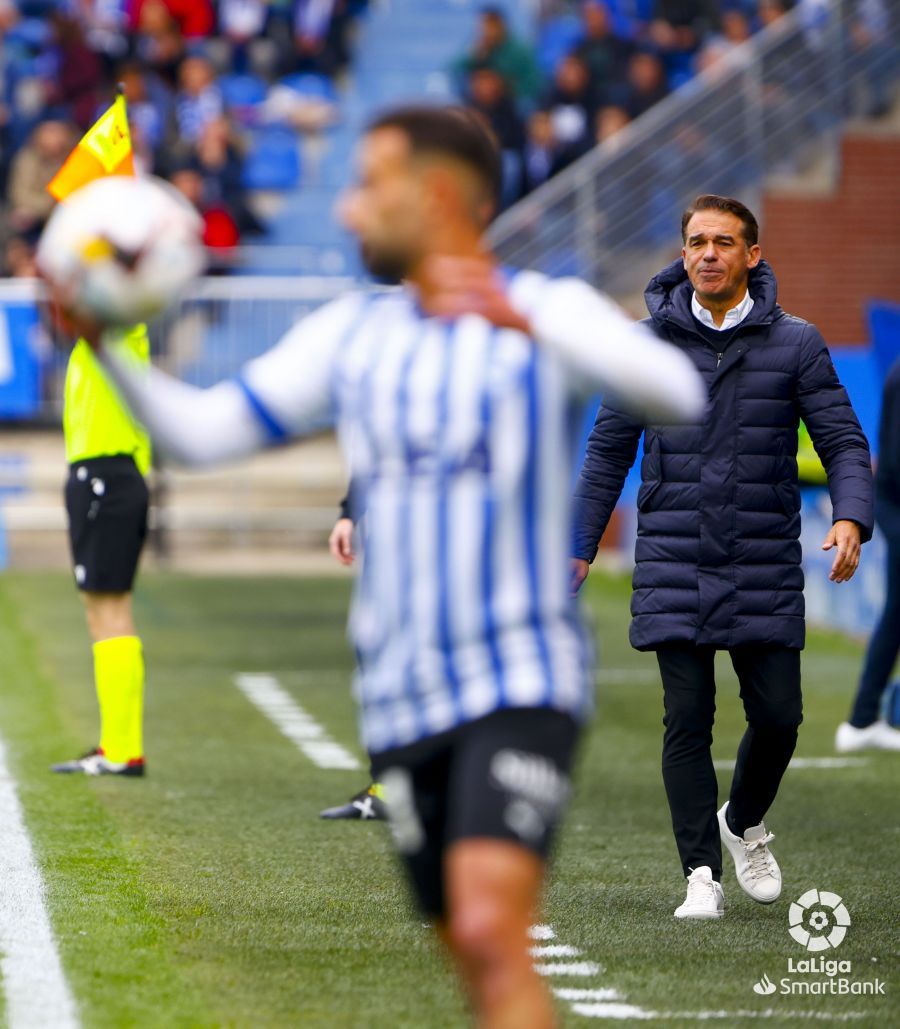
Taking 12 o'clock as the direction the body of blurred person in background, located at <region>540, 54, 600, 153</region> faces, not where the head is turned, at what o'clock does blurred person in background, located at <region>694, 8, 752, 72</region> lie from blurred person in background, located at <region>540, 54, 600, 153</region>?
blurred person in background, located at <region>694, 8, 752, 72</region> is roughly at 8 o'clock from blurred person in background, located at <region>540, 54, 600, 153</region>.

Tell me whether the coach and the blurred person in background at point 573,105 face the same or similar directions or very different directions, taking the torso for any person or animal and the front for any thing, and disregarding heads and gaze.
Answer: same or similar directions

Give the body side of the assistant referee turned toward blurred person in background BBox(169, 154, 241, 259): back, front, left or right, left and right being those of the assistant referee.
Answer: right

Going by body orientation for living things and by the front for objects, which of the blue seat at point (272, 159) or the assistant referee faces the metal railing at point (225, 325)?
the blue seat

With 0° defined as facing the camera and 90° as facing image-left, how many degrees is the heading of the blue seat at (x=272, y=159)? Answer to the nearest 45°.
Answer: approximately 0°

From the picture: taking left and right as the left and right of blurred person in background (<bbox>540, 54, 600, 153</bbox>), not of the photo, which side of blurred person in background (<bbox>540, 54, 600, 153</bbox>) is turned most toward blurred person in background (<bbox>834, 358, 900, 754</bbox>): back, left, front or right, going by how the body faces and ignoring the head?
front

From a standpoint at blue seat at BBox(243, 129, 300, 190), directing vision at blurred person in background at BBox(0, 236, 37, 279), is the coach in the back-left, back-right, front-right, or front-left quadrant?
front-left

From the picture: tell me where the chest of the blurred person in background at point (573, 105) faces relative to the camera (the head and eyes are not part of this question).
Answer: toward the camera

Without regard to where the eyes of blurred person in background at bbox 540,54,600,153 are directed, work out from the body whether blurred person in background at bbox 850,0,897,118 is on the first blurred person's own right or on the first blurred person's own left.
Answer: on the first blurred person's own left

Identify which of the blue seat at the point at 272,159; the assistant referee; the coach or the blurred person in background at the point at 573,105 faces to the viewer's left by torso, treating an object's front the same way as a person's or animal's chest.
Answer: the assistant referee

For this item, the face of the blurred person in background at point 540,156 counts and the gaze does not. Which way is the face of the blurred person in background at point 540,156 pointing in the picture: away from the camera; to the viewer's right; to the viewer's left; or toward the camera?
toward the camera

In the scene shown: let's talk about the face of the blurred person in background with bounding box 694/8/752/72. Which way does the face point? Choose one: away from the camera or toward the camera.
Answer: toward the camera

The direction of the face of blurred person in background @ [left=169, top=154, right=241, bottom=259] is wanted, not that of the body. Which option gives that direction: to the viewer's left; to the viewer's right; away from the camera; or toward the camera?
toward the camera

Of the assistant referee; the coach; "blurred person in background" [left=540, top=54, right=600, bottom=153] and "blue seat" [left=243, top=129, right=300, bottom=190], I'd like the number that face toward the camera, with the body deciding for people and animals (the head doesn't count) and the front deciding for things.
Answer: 3
